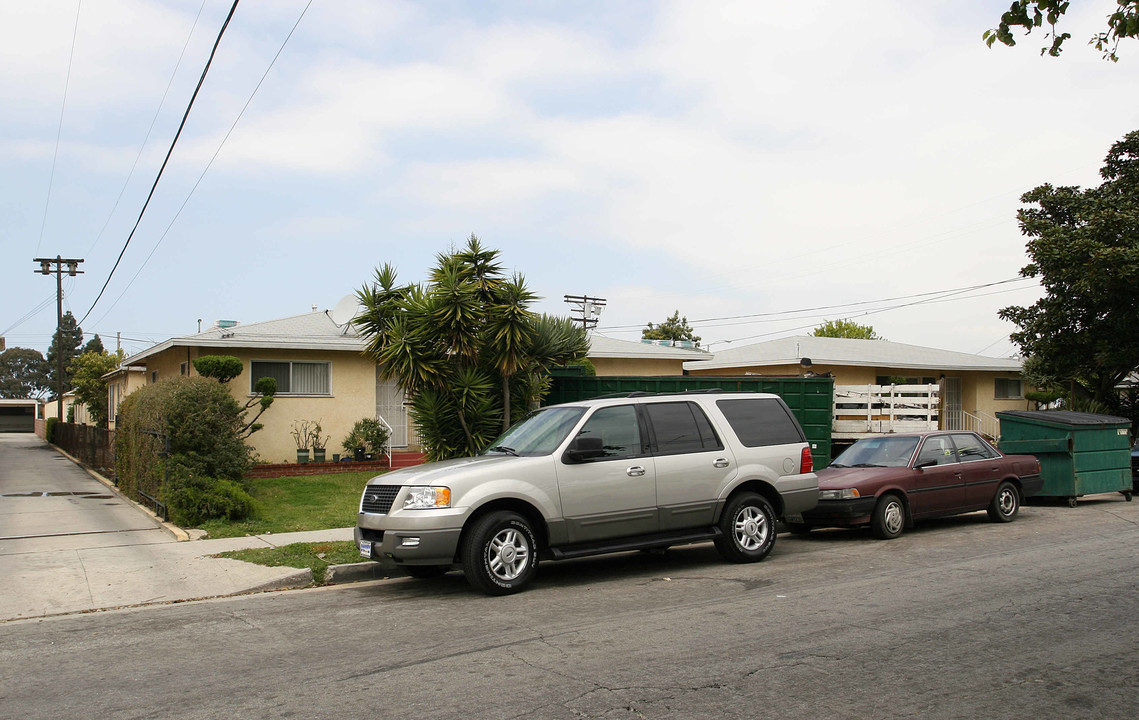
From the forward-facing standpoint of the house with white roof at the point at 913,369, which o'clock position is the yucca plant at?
The yucca plant is roughly at 2 o'clock from the house with white roof.

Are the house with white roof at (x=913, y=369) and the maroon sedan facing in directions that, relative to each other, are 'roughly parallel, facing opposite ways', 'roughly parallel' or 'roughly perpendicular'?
roughly perpendicular

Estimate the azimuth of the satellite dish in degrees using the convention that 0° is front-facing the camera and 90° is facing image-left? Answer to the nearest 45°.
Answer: approximately 45°

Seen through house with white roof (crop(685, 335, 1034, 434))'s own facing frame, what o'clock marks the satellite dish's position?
The satellite dish is roughly at 3 o'clock from the house with white roof.

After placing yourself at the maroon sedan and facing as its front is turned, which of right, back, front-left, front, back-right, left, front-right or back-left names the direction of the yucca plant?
front-right

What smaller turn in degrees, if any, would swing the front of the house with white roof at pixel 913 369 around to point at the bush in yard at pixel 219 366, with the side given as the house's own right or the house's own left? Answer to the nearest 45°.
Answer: approximately 90° to the house's own right

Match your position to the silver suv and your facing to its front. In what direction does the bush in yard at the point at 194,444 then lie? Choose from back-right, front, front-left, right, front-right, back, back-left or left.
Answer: right

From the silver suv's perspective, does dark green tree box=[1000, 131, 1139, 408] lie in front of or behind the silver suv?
behind
